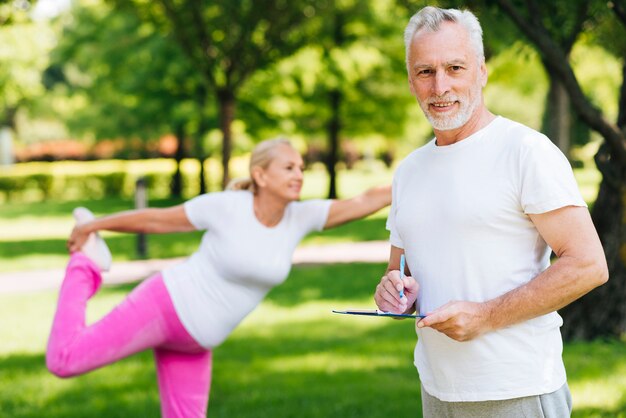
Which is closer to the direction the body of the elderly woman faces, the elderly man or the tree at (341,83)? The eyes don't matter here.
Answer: the elderly man

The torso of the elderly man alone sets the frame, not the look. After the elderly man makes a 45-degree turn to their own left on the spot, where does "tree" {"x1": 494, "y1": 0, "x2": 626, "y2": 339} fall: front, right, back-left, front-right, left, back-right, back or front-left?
back

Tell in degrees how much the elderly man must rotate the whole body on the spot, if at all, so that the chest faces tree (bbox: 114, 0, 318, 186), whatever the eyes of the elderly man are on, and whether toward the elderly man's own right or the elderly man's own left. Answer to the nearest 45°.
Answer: approximately 135° to the elderly man's own right

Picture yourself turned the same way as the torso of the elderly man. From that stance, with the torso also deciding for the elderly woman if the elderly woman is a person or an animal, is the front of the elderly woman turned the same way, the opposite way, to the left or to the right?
to the left

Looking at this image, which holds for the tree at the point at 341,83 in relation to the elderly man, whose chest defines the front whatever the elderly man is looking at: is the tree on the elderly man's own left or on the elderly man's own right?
on the elderly man's own right

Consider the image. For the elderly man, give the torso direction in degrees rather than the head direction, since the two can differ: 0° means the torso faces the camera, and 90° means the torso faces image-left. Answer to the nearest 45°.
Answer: approximately 45°

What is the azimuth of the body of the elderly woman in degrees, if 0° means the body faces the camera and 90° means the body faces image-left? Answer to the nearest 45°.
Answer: approximately 315°

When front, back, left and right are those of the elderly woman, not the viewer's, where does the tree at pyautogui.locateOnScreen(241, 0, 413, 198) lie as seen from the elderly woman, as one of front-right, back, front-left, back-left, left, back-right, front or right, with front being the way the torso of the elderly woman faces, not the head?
back-left

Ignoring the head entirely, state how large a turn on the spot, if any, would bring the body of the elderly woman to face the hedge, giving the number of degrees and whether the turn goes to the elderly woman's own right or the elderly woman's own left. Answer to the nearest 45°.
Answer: approximately 135° to the elderly woman's own left
